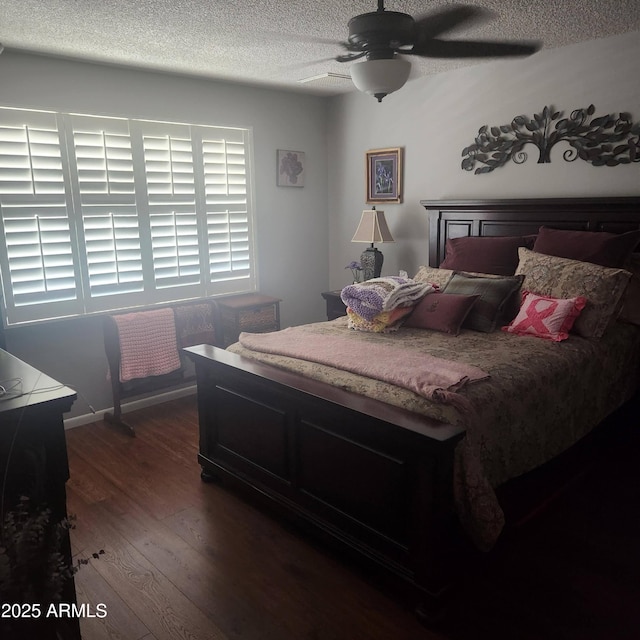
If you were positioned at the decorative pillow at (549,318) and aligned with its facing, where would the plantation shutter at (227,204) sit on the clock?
The plantation shutter is roughly at 2 o'clock from the decorative pillow.

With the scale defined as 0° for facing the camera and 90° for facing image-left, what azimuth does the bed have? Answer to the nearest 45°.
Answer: approximately 45°

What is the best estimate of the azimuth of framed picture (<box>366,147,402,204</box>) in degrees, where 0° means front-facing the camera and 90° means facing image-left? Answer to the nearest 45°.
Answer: approximately 45°

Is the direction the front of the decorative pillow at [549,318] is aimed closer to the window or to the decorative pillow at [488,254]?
the window

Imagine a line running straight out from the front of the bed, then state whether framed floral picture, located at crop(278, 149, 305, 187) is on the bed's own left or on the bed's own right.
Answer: on the bed's own right

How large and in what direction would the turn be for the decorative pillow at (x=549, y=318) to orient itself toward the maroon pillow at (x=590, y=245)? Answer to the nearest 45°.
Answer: approximately 135° to its right

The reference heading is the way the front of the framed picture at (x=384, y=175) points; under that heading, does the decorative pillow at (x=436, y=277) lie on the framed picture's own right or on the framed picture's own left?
on the framed picture's own left
